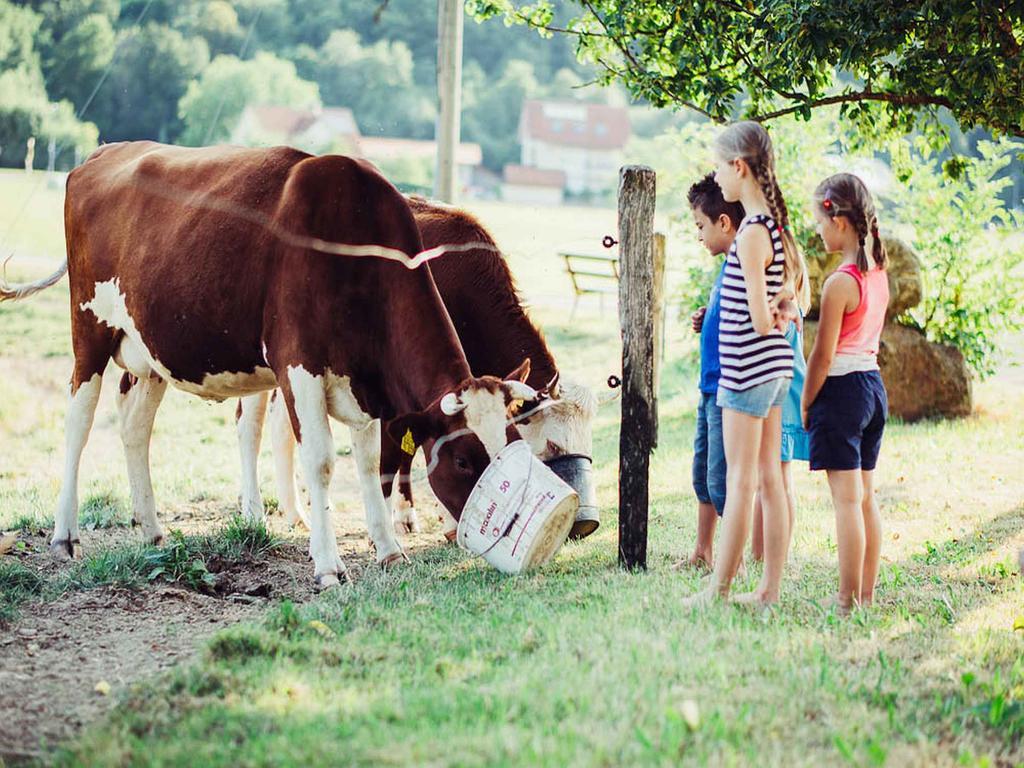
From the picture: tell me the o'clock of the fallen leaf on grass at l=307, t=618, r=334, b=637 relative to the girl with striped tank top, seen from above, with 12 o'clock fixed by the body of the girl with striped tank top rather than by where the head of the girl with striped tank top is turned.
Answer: The fallen leaf on grass is roughly at 11 o'clock from the girl with striped tank top.

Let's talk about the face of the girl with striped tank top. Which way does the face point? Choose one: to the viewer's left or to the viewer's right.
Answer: to the viewer's left

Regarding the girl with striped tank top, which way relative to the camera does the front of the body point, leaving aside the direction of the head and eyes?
to the viewer's left

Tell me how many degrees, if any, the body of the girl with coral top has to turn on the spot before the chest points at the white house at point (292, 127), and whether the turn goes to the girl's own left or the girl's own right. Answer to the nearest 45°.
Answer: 0° — they already face it

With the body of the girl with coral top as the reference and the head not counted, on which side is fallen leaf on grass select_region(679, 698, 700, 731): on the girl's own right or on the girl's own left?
on the girl's own left

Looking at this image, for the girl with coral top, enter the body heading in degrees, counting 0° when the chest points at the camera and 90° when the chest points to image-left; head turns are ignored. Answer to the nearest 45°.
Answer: approximately 135°

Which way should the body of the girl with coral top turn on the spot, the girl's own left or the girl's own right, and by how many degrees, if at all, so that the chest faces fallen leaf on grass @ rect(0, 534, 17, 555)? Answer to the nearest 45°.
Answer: approximately 45° to the girl's own left

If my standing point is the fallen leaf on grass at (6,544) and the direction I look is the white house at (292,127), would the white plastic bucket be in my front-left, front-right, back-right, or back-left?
back-right

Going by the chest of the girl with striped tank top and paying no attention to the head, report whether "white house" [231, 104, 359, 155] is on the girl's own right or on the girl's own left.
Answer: on the girl's own right

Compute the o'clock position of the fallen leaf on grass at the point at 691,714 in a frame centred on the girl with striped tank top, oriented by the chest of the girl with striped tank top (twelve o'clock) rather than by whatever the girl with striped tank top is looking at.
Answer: The fallen leaf on grass is roughly at 9 o'clock from the girl with striped tank top.
